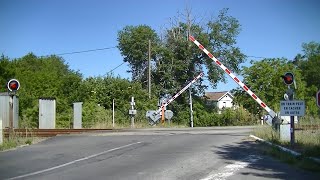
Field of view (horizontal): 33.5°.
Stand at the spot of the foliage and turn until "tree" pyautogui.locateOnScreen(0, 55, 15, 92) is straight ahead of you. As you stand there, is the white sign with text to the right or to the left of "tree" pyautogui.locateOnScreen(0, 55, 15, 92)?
left

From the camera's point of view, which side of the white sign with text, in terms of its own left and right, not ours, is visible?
front

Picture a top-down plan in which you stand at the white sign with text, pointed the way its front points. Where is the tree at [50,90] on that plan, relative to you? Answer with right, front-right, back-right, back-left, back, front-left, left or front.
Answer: back-right

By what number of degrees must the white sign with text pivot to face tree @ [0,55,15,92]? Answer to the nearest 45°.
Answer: approximately 135° to its right

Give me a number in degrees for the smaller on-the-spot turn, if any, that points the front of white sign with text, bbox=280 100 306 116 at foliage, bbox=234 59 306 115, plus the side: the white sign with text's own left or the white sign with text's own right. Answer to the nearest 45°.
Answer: approximately 180°
